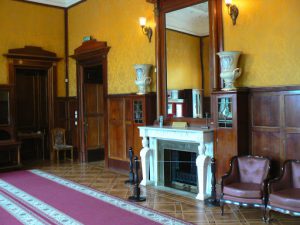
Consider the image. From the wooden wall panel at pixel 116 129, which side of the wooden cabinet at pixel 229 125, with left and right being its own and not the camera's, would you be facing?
right

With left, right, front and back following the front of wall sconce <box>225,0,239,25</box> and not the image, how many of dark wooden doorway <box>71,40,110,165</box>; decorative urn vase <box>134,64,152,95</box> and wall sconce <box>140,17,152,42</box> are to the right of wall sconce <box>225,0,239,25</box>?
3

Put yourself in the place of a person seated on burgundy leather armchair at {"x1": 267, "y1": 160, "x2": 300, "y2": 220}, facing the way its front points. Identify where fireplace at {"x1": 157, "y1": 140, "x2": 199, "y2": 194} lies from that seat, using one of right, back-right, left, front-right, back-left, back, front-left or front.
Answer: right

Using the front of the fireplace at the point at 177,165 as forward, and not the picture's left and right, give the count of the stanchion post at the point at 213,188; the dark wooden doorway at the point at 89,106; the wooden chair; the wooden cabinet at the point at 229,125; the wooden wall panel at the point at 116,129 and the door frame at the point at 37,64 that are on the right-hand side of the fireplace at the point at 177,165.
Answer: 4

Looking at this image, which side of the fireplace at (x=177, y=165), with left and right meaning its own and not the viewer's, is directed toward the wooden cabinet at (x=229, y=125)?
left

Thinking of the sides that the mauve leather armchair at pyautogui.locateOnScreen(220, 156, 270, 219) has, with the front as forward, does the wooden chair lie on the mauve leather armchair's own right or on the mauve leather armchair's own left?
on the mauve leather armchair's own right

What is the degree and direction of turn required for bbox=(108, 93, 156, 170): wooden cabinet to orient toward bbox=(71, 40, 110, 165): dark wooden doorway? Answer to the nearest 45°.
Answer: approximately 90° to its right

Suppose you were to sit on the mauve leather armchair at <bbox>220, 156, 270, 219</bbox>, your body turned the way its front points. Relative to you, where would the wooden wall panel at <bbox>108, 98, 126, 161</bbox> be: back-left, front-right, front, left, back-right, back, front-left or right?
right
